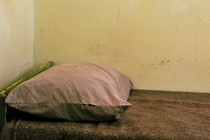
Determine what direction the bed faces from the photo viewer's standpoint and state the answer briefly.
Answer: facing to the right of the viewer
